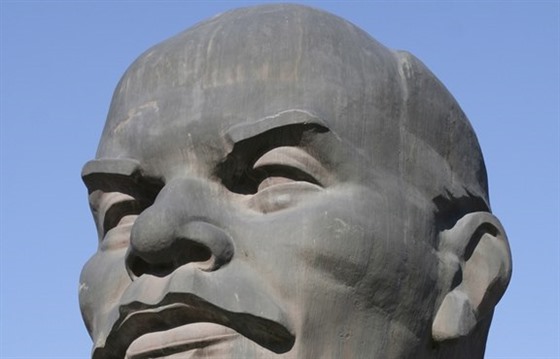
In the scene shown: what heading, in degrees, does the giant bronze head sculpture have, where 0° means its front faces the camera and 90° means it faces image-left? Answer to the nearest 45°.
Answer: approximately 45°
